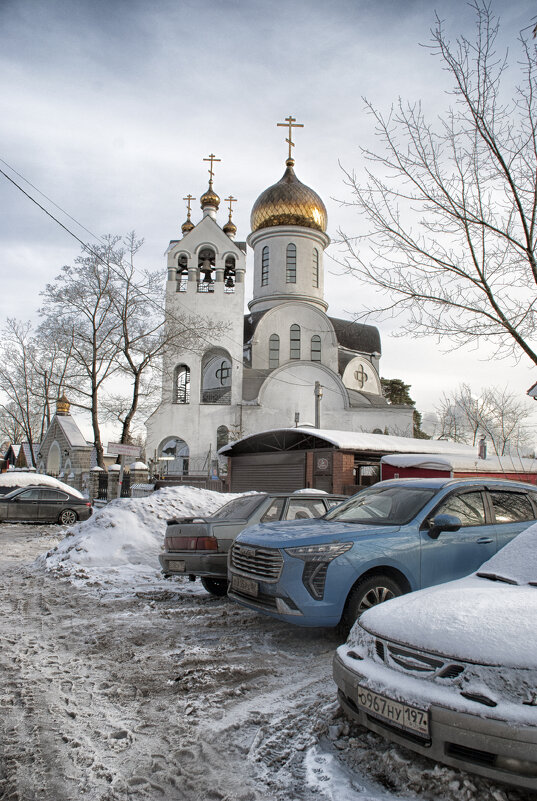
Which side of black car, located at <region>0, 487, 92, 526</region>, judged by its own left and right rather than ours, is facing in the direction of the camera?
left

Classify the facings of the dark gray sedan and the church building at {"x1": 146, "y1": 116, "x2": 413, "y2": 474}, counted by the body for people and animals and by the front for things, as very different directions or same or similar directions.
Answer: very different directions

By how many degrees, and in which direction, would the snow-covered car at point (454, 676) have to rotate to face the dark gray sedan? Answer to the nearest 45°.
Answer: approximately 90° to its right

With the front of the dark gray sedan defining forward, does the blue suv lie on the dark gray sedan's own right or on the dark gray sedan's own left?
on the dark gray sedan's own right

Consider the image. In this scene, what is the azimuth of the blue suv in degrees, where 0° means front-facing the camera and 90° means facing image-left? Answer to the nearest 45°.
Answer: approximately 45°

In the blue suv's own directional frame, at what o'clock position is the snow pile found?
The snow pile is roughly at 3 o'clock from the blue suv.

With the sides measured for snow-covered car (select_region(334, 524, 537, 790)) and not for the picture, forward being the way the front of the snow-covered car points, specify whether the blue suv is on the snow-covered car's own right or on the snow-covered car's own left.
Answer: on the snow-covered car's own right

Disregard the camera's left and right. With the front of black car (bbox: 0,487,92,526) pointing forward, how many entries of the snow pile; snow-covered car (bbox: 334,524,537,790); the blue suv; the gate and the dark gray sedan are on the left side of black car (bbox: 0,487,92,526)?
4

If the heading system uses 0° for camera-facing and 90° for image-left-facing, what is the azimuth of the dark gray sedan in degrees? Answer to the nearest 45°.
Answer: approximately 225°

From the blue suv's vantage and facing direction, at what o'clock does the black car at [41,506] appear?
The black car is roughly at 3 o'clock from the blue suv.

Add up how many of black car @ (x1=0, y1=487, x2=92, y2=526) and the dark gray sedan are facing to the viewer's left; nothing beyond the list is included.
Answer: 1

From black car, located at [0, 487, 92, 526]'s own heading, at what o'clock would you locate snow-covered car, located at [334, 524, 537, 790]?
snow-covered car, located at [334, 524, 537, 790] is roughly at 9 o'clock from black car, located at [0, 487, 92, 526].
